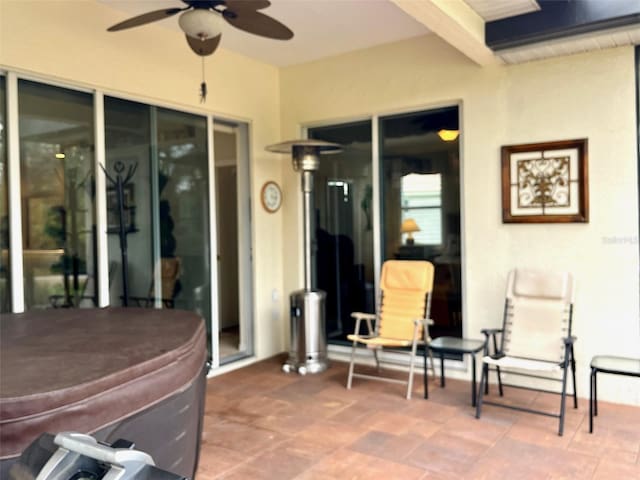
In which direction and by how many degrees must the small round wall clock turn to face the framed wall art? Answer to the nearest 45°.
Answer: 0° — it already faces it

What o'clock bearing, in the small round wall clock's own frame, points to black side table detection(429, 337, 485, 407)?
The black side table is roughly at 12 o'clock from the small round wall clock.

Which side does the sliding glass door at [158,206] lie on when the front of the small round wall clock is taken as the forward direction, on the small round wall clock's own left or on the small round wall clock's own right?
on the small round wall clock's own right

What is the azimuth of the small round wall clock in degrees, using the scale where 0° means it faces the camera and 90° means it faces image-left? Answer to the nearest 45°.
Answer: approximately 315°

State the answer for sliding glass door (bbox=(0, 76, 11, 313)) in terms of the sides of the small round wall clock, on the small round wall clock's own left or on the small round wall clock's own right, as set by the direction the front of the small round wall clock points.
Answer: on the small round wall clock's own right

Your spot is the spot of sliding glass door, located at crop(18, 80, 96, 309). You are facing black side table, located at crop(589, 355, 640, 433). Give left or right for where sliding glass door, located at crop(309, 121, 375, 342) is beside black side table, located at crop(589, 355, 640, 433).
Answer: left

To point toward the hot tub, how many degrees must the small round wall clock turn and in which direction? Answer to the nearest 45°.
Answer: approximately 45° to its right

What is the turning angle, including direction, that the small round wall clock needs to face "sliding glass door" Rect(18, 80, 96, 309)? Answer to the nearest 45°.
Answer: approximately 90° to its right
